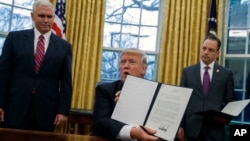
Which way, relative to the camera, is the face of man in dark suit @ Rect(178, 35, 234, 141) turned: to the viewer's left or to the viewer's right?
to the viewer's left

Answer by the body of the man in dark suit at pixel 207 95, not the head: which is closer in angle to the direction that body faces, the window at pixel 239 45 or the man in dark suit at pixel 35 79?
the man in dark suit

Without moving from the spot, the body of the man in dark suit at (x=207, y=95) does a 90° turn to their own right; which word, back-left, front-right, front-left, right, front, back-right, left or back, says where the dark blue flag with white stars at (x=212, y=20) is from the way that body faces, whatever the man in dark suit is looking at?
right

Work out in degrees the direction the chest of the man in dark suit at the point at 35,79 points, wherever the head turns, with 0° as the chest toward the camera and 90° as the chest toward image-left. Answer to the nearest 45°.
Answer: approximately 0°

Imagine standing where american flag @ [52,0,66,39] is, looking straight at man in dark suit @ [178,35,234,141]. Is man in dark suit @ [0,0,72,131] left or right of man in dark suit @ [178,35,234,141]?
right

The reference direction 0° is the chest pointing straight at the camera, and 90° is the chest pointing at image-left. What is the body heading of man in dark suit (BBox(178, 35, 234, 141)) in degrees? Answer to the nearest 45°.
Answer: approximately 0°

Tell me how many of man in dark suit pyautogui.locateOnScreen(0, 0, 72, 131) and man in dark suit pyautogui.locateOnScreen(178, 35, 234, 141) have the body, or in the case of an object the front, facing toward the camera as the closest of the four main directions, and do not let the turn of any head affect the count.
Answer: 2

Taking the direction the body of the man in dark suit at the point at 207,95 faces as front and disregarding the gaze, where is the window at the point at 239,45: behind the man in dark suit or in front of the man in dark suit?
behind

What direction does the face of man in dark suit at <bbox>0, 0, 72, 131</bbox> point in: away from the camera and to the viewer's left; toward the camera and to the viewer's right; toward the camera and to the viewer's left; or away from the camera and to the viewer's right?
toward the camera and to the viewer's right

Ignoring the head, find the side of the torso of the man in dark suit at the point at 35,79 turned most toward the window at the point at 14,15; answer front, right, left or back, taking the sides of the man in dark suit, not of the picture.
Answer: back

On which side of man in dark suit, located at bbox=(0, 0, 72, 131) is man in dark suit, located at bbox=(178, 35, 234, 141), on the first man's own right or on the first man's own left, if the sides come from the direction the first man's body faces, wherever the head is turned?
on the first man's own left

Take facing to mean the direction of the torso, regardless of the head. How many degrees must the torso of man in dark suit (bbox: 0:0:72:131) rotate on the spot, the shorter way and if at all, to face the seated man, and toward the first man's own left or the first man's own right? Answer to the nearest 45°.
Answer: approximately 45° to the first man's own left

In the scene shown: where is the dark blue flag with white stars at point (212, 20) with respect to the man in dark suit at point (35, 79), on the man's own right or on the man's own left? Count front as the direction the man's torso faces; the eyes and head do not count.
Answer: on the man's own left
